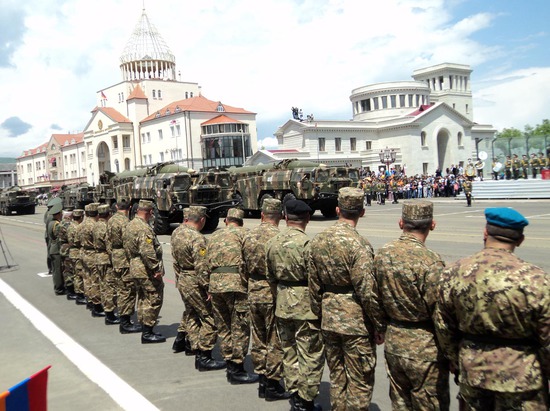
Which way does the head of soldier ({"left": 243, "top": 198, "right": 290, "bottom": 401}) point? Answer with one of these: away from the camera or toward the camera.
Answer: away from the camera

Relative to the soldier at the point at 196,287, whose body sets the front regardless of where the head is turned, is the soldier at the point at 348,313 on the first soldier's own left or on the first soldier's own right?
on the first soldier's own right

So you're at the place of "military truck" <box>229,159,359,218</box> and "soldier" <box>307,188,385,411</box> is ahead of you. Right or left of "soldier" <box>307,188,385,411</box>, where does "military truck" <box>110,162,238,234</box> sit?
right

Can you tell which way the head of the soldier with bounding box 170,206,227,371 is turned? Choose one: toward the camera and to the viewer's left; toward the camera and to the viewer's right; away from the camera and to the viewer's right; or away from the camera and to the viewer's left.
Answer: away from the camera and to the viewer's right

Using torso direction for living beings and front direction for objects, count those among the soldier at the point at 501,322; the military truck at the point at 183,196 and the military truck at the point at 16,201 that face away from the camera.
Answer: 1

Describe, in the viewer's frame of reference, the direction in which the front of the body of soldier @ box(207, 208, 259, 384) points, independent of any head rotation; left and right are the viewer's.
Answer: facing away from the viewer and to the right of the viewer

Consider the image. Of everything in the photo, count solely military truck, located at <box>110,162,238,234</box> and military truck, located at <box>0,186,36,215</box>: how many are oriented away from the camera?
0

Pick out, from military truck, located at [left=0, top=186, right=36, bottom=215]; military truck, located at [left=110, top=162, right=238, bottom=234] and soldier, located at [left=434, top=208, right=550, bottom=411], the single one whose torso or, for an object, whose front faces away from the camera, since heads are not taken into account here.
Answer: the soldier

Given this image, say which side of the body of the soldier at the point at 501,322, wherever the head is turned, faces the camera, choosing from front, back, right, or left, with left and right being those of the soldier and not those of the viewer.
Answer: back

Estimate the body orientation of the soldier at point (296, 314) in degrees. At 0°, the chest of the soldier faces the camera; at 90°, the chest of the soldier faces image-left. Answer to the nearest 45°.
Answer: approximately 225°

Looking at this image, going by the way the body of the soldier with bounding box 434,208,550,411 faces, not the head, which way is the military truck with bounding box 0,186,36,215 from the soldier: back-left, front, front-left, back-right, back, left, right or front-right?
front-left

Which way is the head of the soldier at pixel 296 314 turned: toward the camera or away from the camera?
away from the camera

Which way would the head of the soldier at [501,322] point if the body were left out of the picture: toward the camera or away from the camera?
away from the camera

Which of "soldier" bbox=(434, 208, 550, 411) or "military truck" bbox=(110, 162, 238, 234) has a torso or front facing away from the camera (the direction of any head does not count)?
the soldier
